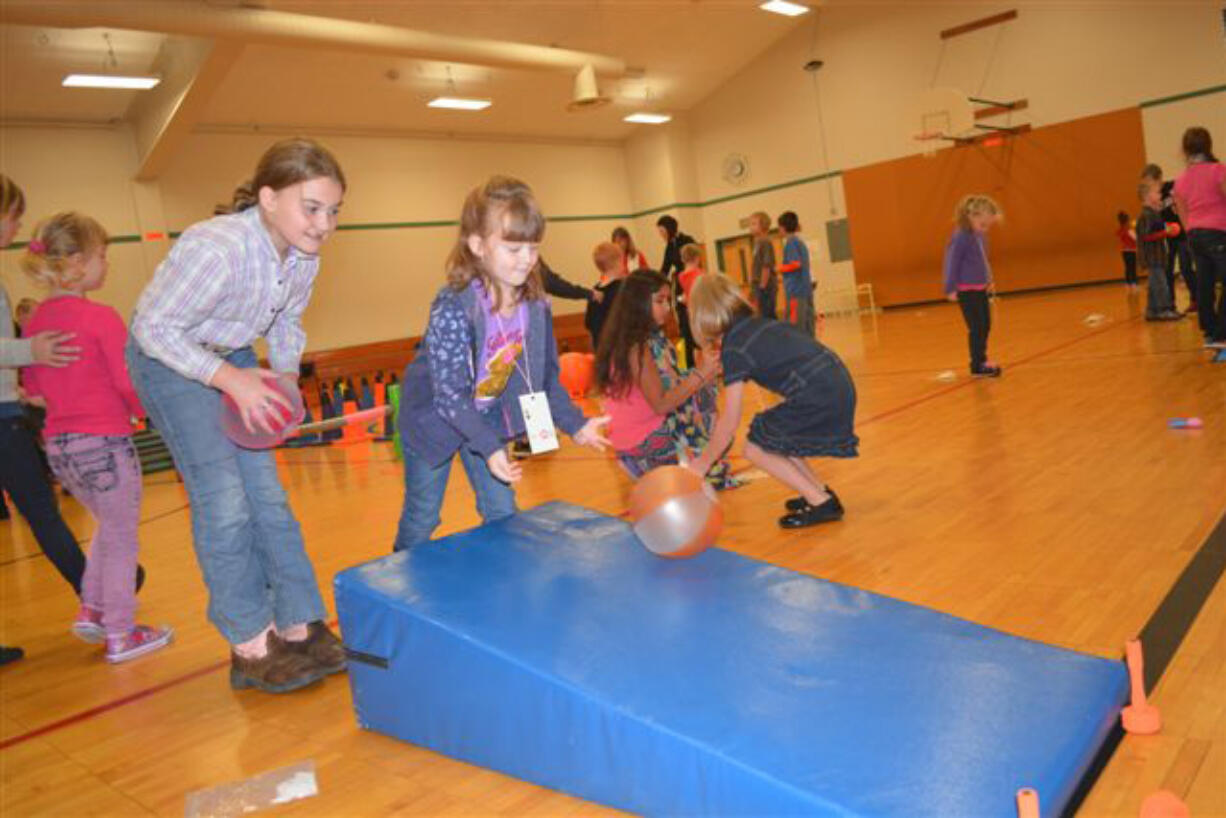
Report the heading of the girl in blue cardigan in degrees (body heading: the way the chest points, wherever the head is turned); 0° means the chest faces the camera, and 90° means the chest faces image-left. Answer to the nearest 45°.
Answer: approximately 315°

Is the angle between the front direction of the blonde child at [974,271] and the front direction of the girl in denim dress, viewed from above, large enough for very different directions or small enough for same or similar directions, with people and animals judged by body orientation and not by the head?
very different directions

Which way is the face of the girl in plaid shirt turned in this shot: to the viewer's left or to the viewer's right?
to the viewer's right

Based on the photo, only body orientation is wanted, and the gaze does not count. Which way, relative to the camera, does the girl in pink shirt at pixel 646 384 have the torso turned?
to the viewer's right

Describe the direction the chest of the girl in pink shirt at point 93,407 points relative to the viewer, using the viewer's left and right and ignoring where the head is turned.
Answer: facing away from the viewer and to the right of the viewer

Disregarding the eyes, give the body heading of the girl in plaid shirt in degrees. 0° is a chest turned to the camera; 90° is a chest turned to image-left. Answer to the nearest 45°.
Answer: approximately 315°

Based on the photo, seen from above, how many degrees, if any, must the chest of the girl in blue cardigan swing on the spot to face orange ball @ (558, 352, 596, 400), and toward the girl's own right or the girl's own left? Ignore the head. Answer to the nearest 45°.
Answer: approximately 135° to the girl's own left

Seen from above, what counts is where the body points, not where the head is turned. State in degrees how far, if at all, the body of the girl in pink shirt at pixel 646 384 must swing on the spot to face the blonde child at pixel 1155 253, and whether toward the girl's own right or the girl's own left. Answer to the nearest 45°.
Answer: approximately 45° to the girl's own left

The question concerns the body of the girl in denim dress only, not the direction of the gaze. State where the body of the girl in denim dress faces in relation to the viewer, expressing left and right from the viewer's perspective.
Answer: facing to the left of the viewer

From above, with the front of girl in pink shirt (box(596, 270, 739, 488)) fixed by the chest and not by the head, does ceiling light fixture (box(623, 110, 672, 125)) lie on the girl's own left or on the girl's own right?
on the girl's own left
